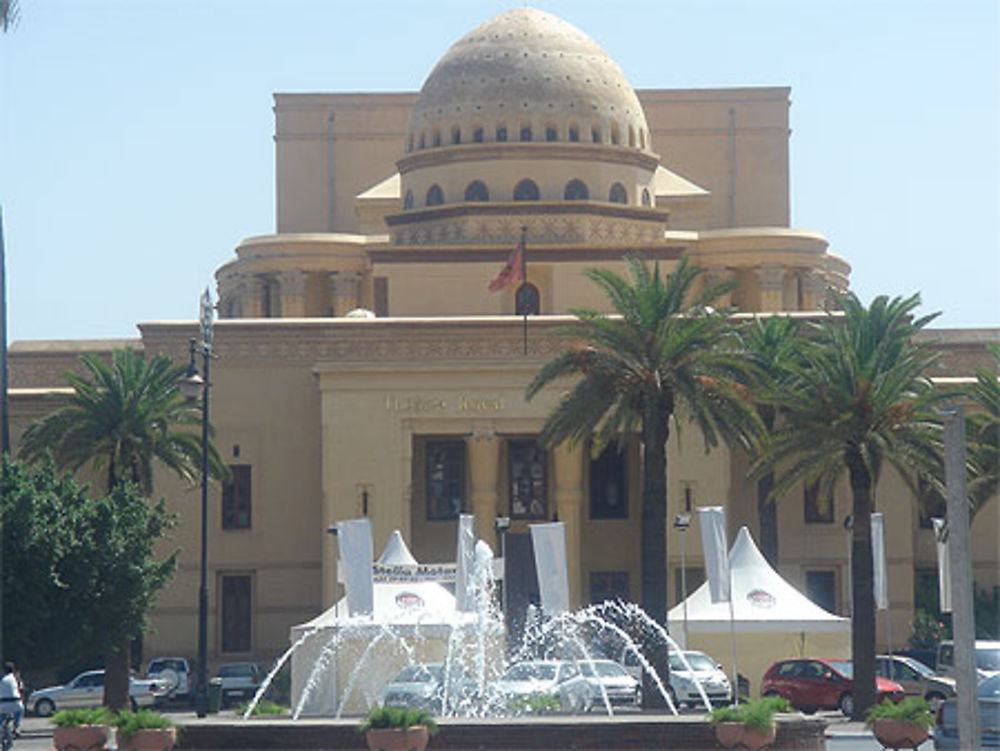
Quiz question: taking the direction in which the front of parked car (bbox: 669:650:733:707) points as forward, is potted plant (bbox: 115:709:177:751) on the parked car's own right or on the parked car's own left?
on the parked car's own right

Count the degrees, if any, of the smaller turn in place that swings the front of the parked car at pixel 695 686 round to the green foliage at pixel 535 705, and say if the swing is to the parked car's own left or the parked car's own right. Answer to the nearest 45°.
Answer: approximately 45° to the parked car's own right

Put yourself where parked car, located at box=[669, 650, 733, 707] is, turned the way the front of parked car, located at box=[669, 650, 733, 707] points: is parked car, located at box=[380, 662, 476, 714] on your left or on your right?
on your right

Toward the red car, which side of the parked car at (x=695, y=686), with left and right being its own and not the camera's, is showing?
left

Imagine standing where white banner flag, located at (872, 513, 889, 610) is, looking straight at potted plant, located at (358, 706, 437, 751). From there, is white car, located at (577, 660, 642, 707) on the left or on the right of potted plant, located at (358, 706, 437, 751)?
right

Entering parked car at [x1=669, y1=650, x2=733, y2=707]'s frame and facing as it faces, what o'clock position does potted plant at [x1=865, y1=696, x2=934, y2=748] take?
The potted plant is roughly at 1 o'clock from the parked car.

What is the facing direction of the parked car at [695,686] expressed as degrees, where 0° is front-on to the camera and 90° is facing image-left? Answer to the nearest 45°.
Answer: approximately 315°

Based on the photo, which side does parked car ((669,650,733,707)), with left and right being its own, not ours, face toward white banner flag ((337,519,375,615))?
right

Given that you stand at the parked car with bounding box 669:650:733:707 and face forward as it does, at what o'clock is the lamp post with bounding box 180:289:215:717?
The lamp post is roughly at 4 o'clock from the parked car.
